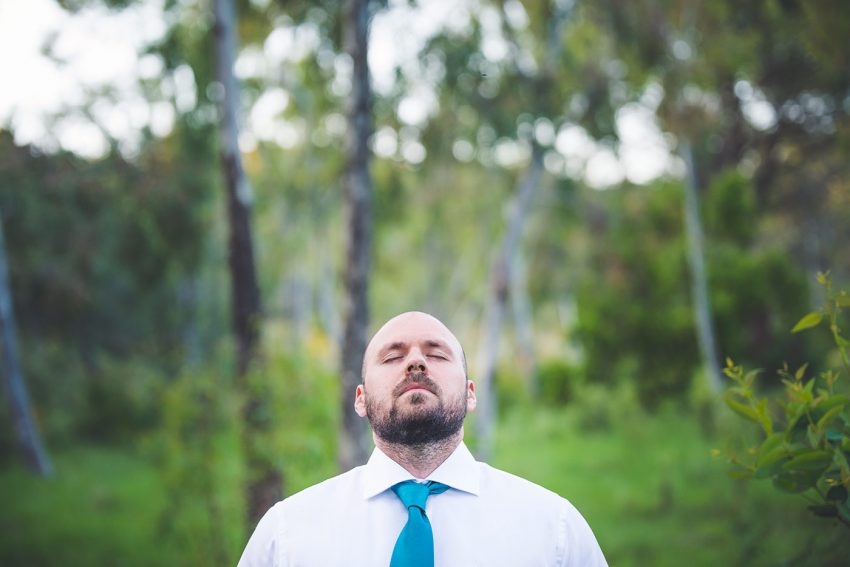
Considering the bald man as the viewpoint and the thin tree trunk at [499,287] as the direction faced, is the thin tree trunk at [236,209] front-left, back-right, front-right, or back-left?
front-left

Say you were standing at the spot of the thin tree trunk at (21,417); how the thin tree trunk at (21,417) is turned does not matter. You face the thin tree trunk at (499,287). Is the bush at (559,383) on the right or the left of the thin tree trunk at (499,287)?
left

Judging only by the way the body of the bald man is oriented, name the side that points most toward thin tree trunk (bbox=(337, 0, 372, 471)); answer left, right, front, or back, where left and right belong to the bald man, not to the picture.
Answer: back

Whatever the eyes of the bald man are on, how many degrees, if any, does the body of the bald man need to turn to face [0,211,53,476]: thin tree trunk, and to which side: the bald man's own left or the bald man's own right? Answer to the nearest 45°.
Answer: approximately 135° to the bald man's own right

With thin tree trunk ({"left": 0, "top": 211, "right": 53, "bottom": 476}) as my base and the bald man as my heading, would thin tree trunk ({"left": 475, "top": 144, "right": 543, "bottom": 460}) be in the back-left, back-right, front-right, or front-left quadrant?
front-left

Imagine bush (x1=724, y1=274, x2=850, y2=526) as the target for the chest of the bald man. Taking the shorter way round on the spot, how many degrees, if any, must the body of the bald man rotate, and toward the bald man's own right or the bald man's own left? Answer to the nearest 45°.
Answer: approximately 90° to the bald man's own left

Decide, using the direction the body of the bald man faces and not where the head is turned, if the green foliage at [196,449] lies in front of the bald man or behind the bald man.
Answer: behind

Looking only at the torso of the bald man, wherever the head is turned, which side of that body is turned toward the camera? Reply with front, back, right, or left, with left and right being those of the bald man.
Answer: front

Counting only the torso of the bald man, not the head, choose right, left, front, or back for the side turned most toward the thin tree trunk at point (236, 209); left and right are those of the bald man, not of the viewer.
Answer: back

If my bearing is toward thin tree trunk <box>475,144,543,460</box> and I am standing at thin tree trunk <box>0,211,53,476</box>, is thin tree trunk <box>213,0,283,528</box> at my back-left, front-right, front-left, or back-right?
front-right

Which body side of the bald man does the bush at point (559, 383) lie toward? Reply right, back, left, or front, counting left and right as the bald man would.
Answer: back
